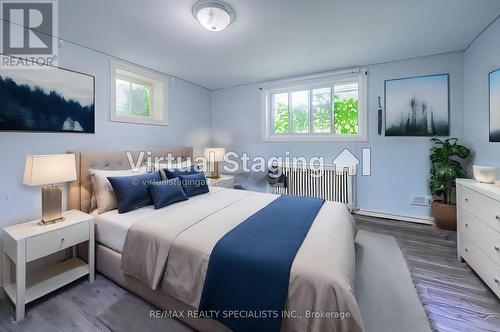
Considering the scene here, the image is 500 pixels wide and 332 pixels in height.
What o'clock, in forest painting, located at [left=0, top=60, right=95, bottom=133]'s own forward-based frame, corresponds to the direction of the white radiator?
The white radiator is roughly at 11 o'clock from the forest painting.

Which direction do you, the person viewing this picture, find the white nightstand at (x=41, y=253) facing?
facing the viewer and to the right of the viewer

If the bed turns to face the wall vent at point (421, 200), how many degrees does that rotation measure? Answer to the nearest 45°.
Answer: approximately 45° to its left

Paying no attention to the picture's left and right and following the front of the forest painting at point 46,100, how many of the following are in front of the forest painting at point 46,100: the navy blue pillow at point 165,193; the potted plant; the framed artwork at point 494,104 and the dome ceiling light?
4

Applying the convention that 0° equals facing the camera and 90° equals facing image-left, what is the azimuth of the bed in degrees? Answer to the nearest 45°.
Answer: approximately 315°

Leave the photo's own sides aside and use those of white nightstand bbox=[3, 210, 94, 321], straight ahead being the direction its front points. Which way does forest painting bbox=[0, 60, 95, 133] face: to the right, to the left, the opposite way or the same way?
the same way

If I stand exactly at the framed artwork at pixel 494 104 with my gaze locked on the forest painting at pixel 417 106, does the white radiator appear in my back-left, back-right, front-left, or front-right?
front-left

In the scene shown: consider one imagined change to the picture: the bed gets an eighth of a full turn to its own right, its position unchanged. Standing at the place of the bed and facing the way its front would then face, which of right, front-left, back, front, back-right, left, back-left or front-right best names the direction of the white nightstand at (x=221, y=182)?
back

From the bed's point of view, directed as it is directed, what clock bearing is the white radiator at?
The white radiator is roughly at 9 o'clock from the bed.

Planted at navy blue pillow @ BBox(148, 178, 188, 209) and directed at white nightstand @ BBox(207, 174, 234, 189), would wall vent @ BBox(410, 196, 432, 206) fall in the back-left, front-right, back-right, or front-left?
front-right

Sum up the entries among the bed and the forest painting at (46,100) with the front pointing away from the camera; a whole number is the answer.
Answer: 0

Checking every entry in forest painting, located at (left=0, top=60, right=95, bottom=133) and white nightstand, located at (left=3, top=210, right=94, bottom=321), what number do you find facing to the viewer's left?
0

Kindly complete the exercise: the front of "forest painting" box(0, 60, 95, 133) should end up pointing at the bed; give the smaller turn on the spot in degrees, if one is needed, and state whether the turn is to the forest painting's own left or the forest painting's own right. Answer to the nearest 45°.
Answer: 0° — it already faces it
